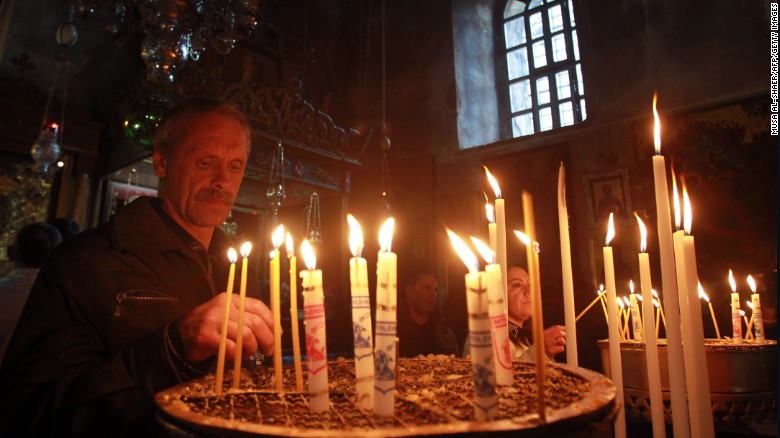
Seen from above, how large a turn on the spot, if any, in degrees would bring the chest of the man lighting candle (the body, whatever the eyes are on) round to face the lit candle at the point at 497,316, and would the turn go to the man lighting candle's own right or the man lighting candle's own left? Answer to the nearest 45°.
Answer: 0° — they already face it

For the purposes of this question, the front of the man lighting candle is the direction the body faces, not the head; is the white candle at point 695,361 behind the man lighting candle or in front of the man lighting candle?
in front

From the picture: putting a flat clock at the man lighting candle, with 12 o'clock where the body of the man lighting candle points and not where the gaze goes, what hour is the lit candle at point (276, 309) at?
The lit candle is roughly at 1 o'clock from the man lighting candle.

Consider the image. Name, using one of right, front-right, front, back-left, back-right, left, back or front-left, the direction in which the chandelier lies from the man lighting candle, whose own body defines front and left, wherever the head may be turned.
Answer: back-left

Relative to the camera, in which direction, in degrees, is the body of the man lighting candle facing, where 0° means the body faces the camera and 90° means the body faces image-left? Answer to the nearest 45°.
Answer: approximately 315°

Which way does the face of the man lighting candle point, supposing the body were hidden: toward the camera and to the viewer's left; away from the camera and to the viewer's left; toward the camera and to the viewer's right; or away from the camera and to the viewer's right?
toward the camera and to the viewer's right

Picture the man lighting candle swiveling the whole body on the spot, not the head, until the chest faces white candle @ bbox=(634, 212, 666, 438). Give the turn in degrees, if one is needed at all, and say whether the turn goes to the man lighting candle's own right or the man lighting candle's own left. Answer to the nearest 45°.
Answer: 0° — they already face it

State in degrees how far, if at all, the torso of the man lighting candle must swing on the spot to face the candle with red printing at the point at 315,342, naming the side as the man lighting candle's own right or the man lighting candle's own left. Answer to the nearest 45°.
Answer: approximately 45° to the man lighting candle's own right

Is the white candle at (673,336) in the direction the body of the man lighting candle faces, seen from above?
yes

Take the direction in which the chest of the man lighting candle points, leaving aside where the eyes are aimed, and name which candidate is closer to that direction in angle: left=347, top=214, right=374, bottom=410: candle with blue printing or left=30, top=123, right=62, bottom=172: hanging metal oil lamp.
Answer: the candle with blue printing

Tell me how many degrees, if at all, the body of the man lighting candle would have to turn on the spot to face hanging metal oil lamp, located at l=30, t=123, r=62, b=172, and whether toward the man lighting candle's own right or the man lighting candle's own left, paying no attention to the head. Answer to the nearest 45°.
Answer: approximately 135° to the man lighting candle's own left

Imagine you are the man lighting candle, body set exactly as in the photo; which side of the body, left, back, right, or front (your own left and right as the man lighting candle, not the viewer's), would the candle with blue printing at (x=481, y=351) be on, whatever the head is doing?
front
